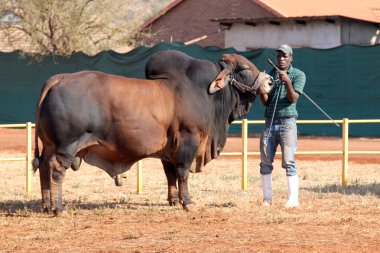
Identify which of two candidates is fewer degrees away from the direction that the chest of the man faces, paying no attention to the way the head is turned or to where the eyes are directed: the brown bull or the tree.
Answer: the brown bull

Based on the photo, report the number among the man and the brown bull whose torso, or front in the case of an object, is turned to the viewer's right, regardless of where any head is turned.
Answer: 1

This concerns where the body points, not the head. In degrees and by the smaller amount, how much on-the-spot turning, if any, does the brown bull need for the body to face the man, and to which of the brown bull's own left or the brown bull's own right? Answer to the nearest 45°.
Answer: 0° — it already faces them

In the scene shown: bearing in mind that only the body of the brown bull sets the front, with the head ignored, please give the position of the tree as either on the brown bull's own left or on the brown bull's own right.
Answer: on the brown bull's own left

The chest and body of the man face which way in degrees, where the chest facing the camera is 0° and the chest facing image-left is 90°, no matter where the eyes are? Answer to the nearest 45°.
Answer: approximately 45°

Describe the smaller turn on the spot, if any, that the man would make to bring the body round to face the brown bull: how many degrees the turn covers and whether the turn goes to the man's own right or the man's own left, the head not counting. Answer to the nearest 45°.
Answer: approximately 45° to the man's own right

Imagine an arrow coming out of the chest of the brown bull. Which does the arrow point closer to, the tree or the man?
the man

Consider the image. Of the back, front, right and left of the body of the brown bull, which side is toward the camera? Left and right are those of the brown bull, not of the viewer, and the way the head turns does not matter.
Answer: right

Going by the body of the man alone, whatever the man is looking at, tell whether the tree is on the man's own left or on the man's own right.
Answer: on the man's own right
